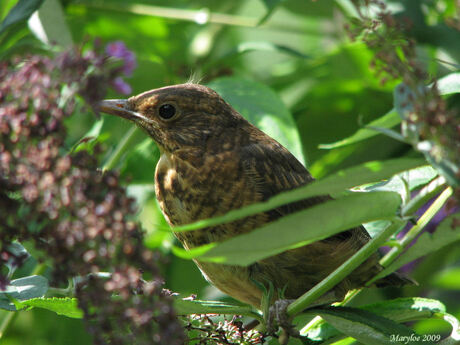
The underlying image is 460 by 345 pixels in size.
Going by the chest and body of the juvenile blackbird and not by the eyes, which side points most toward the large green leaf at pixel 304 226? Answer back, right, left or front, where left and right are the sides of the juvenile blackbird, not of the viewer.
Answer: left

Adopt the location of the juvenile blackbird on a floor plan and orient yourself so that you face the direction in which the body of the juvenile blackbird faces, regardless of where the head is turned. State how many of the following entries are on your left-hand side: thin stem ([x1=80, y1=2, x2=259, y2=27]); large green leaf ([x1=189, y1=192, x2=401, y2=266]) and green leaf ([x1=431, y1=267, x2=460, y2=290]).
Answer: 1

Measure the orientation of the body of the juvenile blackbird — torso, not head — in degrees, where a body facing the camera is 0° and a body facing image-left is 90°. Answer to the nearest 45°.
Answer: approximately 90°

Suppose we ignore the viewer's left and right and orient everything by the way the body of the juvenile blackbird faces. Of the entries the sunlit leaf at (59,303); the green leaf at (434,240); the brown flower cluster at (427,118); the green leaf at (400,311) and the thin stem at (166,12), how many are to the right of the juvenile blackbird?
1

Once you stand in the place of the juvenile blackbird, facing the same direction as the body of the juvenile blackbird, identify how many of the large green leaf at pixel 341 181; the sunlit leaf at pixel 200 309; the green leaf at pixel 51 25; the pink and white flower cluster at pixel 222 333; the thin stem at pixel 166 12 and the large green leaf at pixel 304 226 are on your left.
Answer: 4

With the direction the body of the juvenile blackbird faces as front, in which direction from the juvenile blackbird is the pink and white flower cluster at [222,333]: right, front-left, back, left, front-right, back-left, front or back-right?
left

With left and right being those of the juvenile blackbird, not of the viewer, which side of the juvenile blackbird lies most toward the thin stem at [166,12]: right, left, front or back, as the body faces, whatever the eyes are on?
right

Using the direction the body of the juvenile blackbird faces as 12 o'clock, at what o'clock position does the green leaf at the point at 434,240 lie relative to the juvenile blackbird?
The green leaf is roughly at 8 o'clock from the juvenile blackbird.
